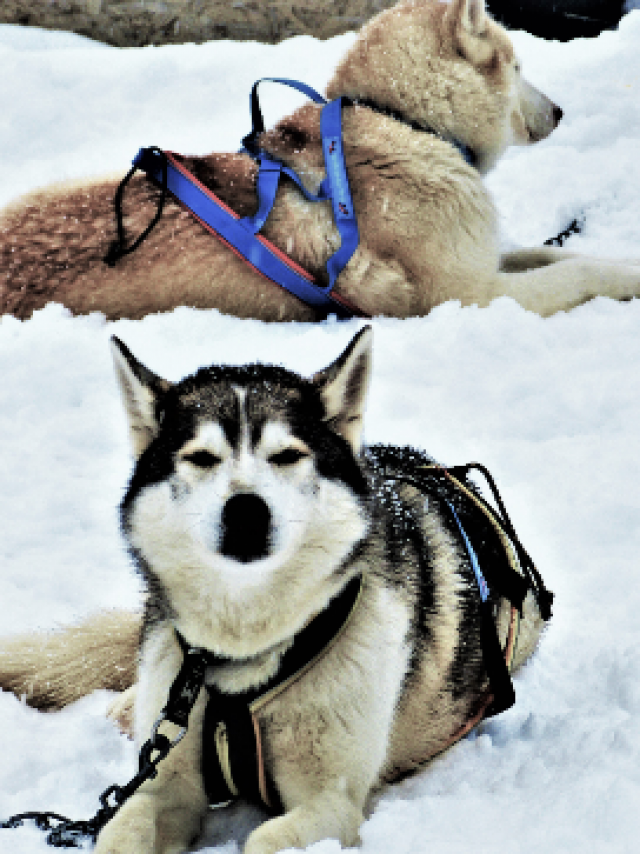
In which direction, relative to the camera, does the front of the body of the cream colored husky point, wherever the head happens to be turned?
to the viewer's right

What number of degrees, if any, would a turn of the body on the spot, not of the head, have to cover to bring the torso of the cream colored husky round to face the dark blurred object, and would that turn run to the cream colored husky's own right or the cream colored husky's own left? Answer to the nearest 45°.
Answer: approximately 90° to the cream colored husky's own left

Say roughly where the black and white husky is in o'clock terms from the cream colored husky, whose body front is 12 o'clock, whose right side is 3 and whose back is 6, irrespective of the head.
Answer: The black and white husky is roughly at 3 o'clock from the cream colored husky.
